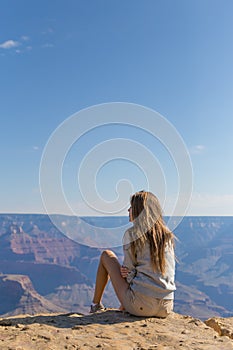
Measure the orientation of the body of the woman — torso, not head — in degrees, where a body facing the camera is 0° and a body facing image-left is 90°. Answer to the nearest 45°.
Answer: approximately 135°

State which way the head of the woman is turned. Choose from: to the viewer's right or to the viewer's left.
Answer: to the viewer's left
